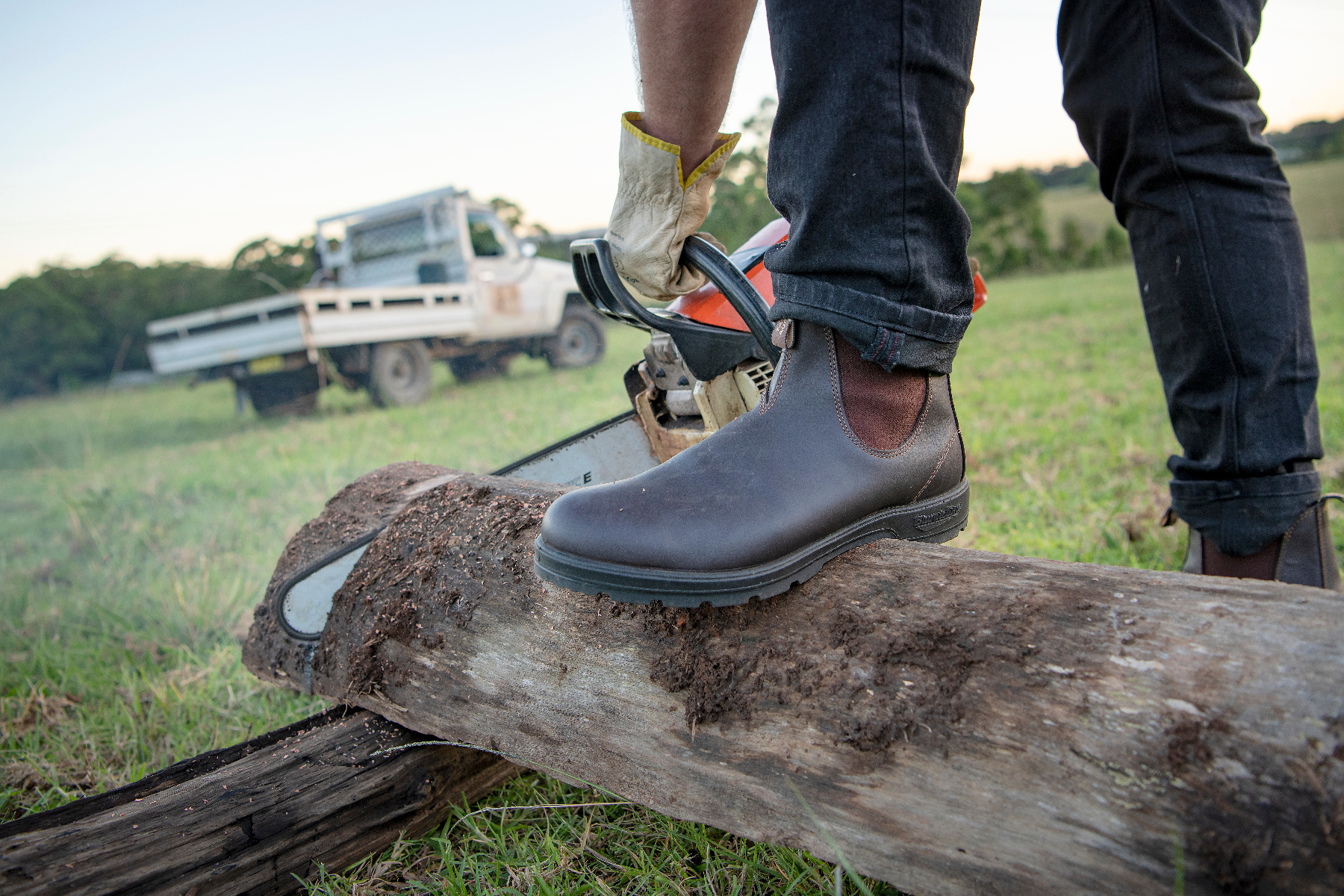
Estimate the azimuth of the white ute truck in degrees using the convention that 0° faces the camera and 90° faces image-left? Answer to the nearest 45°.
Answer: approximately 225°

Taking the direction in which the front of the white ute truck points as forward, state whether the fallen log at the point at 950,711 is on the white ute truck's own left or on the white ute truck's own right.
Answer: on the white ute truck's own right
